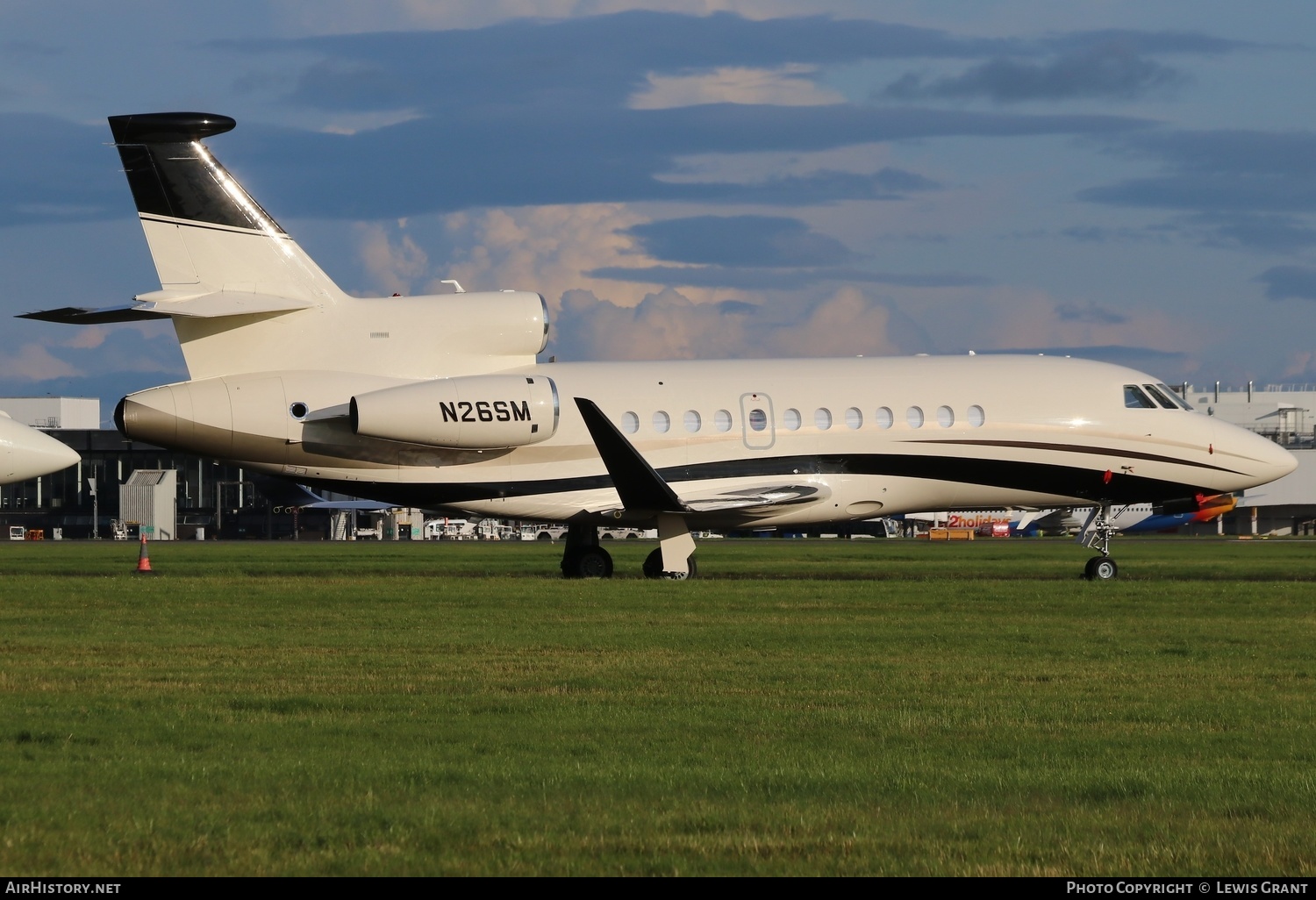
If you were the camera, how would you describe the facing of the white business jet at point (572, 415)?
facing to the right of the viewer
